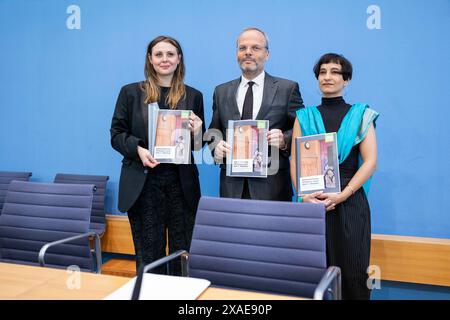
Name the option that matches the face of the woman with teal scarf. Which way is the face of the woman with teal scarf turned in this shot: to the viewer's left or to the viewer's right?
to the viewer's left

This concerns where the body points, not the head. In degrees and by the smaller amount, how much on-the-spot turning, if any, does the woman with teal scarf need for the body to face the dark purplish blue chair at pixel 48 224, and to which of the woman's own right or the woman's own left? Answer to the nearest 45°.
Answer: approximately 45° to the woman's own right

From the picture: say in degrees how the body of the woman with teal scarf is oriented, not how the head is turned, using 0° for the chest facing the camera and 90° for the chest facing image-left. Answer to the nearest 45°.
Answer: approximately 45°

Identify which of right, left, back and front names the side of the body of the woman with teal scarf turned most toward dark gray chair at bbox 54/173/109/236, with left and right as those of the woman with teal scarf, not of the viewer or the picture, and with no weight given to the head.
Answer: right

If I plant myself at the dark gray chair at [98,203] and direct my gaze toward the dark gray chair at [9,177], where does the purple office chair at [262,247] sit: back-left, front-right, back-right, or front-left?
back-left
